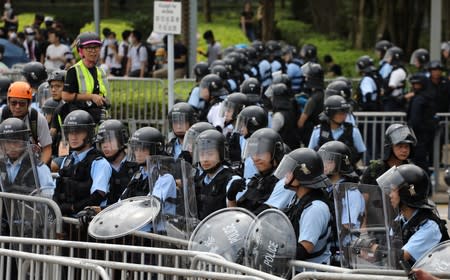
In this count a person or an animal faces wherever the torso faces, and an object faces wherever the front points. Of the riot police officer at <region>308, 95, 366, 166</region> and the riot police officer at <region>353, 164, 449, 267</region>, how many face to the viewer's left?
1

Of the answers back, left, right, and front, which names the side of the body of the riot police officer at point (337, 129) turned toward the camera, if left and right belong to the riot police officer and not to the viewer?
front

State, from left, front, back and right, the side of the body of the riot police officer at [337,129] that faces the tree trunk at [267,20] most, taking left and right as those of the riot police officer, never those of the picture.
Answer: back

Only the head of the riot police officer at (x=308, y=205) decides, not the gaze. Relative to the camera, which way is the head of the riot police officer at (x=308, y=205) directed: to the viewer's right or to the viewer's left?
to the viewer's left

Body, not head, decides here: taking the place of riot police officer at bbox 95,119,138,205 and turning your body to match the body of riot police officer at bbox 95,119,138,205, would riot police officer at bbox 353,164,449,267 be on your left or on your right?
on your left

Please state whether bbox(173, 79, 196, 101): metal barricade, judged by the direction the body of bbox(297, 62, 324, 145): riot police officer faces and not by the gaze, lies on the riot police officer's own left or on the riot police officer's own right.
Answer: on the riot police officer's own right

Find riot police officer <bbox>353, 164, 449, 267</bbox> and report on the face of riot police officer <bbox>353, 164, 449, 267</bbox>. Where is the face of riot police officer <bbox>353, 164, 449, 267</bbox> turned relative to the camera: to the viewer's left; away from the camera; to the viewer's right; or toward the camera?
to the viewer's left

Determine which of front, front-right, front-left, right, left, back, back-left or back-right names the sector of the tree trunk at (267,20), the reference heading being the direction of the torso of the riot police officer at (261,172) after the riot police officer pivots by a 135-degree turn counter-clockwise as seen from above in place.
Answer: left
